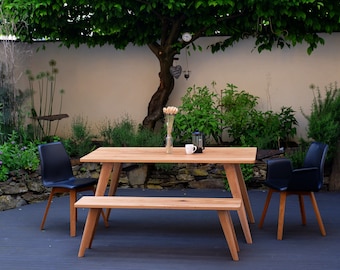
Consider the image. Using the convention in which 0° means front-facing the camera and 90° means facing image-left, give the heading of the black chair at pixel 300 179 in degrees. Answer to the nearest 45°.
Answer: approximately 45°

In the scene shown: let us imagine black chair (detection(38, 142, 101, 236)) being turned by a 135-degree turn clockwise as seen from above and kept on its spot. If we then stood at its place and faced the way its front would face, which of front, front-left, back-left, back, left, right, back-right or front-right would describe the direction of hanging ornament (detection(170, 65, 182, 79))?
back-right

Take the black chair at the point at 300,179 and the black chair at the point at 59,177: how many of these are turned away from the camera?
0

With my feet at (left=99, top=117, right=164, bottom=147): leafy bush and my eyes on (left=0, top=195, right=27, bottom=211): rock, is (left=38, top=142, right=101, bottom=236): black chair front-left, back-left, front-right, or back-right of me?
front-left

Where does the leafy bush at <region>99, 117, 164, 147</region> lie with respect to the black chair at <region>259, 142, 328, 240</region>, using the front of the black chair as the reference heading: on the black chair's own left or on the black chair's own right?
on the black chair's own right

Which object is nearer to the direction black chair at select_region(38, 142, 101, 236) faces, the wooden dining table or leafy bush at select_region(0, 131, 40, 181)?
the wooden dining table

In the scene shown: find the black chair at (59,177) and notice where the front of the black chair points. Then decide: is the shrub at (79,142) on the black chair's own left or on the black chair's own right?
on the black chair's own left

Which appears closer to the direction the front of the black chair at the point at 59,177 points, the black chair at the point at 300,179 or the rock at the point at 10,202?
the black chair

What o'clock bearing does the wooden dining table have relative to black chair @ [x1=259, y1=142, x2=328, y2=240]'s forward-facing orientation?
The wooden dining table is roughly at 1 o'clock from the black chair.

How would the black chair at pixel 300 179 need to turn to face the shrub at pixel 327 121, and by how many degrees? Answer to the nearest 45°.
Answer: approximately 135° to its right

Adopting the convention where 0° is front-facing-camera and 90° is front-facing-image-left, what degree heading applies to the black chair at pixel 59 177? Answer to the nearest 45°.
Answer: approximately 315°

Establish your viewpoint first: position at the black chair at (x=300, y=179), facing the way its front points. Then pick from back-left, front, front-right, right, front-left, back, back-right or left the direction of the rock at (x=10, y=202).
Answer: front-right

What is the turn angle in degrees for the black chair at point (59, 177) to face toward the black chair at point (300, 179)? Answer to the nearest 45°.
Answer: approximately 45° to its left

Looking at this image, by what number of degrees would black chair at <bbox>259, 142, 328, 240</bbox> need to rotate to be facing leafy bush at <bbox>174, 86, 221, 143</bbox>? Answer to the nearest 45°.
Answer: approximately 90° to its right

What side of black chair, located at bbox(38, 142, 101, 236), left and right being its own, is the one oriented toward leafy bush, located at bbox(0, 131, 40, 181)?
back

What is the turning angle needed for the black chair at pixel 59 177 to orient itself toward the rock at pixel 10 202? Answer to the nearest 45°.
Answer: approximately 180°

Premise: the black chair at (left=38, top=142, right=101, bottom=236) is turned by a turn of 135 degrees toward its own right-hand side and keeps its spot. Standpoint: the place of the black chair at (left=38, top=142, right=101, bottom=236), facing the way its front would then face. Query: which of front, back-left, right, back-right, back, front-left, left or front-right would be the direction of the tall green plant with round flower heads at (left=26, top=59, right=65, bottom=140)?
right
